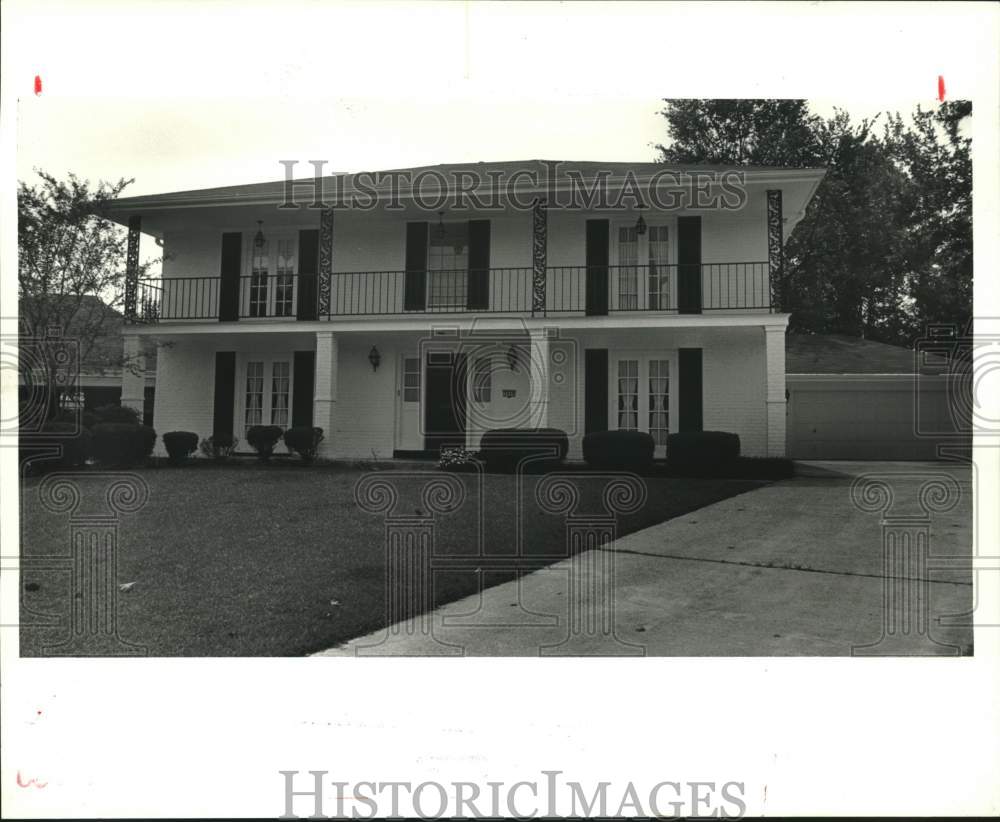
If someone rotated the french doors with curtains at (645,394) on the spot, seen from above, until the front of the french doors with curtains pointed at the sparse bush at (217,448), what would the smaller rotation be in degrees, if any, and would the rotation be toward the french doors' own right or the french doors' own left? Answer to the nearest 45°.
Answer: approximately 90° to the french doors' own right

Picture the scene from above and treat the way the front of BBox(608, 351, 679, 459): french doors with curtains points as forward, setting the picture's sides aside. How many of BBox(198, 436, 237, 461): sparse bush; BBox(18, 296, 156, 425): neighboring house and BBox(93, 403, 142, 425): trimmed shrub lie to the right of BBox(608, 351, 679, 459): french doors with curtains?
3

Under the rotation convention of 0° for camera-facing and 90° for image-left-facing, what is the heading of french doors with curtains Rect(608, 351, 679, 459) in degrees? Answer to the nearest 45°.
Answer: approximately 0°

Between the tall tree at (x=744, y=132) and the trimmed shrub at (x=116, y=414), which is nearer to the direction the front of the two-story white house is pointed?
the trimmed shrub

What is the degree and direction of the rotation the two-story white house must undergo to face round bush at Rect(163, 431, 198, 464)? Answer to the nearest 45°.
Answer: approximately 90° to its right

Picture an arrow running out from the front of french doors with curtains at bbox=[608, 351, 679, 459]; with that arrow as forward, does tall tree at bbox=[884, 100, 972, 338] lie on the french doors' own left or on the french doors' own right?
on the french doors' own left

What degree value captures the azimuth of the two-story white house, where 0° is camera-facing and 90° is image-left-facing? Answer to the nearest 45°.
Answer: approximately 0°

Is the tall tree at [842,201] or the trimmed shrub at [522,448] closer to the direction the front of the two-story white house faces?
the trimmed shrub

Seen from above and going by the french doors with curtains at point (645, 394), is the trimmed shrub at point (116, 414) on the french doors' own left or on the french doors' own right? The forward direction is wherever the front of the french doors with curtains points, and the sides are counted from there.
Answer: on the french doors' own right
